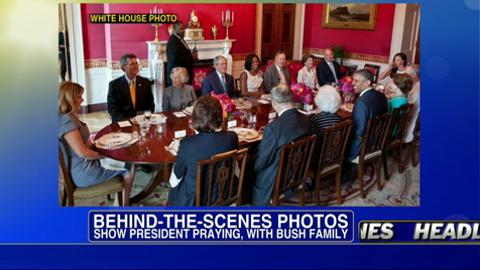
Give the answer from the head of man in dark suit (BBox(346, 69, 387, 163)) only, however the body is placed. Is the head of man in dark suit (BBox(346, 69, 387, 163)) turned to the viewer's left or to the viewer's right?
to the viewer's left

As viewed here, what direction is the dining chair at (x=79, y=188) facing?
to the viewer's right

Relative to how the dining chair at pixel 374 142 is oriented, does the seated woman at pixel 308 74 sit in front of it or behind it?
in front

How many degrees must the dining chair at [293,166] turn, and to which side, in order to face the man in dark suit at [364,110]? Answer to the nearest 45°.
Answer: approximately 90° to its right

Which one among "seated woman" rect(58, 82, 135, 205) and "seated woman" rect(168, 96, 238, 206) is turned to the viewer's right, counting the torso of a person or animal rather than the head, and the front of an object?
"seated woman" rect(58, 82, 135, 205)

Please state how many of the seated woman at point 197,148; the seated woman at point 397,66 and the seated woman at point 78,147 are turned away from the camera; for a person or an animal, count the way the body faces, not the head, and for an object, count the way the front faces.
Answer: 1

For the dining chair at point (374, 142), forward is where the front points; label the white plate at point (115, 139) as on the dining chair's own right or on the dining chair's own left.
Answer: on the dining chair's own left

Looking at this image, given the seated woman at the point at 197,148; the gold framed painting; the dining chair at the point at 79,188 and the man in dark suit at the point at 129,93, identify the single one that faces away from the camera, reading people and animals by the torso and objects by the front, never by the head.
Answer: the seated woman

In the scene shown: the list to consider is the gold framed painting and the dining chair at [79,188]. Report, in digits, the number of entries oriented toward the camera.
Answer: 1

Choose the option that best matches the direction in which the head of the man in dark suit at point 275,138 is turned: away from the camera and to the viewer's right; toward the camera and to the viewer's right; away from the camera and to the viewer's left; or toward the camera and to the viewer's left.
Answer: away from the camera and to the viewer's left

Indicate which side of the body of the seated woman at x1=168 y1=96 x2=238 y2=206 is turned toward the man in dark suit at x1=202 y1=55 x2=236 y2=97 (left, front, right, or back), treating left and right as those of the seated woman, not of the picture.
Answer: front

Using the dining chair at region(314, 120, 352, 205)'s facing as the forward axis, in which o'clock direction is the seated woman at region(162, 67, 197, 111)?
The seated woman is roughly at 11 o'clock from the dining chair.

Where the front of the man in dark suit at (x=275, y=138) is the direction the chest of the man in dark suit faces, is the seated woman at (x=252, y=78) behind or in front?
in front

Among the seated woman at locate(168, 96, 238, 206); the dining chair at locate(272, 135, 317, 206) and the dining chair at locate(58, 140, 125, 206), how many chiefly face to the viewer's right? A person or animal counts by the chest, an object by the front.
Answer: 1
